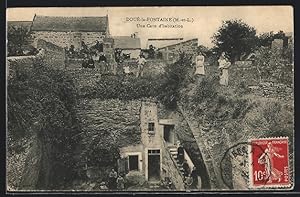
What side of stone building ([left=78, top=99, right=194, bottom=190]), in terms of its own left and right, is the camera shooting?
front

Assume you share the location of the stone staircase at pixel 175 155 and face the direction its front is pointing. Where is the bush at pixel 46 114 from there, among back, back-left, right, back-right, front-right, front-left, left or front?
back-right

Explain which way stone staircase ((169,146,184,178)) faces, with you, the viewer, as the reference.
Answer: facing the viewer and to the right of the viewer

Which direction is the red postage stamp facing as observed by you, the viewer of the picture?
facing the viewer
